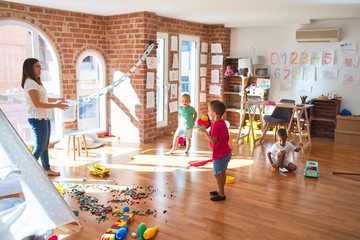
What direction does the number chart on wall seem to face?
toward the camera

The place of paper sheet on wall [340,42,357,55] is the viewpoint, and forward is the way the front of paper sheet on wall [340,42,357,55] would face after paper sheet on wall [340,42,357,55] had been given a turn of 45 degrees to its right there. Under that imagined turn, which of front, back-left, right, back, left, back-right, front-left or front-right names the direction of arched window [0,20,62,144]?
front

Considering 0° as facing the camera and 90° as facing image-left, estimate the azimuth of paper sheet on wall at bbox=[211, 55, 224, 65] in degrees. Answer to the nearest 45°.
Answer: approximately 0°

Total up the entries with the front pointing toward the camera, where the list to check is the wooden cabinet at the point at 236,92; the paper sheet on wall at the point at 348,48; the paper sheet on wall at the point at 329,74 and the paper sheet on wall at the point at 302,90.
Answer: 4

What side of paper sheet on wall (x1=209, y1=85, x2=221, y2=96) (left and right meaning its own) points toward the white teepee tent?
front

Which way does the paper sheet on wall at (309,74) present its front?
toward the camera

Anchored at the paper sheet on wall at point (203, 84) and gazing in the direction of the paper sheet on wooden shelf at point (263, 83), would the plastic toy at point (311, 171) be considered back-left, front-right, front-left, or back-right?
front-right

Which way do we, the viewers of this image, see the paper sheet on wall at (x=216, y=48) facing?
facing the viewer

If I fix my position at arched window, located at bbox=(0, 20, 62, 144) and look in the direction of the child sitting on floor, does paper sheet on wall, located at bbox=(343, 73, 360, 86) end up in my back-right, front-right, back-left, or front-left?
front-left

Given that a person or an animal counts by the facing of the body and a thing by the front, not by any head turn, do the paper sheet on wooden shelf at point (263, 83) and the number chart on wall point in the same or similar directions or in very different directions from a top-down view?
same or similar directions

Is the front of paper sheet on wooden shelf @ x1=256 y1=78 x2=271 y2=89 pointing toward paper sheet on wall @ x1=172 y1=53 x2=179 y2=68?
no

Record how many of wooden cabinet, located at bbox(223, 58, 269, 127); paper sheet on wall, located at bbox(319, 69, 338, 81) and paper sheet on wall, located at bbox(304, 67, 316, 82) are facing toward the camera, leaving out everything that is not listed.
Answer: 3
